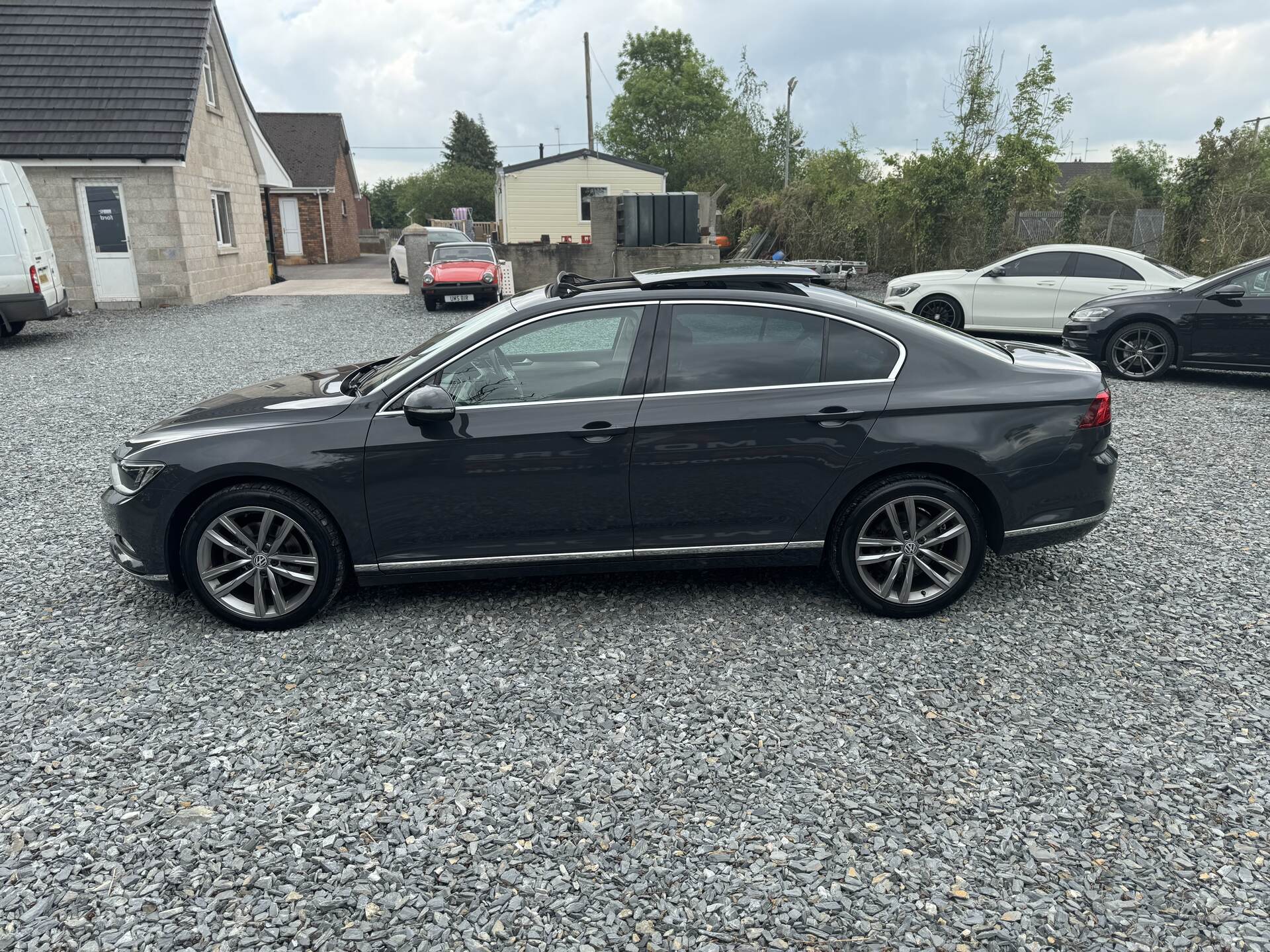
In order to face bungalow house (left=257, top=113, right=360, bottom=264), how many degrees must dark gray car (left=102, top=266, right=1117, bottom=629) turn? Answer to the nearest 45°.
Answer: approximately 90° to its right

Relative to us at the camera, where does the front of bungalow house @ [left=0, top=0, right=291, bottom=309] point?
facing the viewer

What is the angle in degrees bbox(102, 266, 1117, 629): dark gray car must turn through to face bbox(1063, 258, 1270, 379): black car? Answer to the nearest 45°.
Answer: approximately 135° to its right

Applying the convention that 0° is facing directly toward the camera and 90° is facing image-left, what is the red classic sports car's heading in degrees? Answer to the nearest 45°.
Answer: approximately 0°

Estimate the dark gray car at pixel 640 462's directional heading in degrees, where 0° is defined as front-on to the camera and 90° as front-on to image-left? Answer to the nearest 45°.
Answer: approximately 90°

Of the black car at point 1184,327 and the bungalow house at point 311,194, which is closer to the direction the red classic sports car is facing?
the black car

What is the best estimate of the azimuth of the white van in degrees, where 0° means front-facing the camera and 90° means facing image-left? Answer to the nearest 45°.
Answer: approximately 135°

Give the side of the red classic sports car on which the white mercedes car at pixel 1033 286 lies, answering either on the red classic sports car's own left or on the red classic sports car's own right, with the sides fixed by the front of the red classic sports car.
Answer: on the red classic sports car's own left

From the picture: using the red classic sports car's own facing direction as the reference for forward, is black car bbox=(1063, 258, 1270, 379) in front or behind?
in front

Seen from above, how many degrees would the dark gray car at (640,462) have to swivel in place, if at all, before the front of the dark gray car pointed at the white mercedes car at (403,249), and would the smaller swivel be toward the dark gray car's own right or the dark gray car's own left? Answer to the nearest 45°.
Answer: approximately 90° to the dark gray car's own right

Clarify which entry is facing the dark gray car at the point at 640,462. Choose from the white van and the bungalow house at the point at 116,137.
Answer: the bungalow house

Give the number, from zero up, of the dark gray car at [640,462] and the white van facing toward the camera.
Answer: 0
